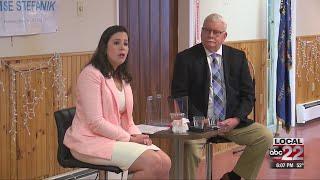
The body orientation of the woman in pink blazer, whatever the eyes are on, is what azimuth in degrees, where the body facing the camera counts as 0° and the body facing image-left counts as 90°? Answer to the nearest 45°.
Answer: approximately 315°

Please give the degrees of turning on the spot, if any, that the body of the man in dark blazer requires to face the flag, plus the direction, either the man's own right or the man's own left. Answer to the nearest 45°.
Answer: approximately 180°

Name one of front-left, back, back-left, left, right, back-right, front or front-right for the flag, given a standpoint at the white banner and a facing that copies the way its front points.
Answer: back-left

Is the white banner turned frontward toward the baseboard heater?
no

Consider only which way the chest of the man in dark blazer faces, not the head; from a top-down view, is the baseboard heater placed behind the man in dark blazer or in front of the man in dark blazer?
behind

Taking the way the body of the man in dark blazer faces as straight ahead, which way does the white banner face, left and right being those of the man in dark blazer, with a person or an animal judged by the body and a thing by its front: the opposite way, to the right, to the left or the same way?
the same way

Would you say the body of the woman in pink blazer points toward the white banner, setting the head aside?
no

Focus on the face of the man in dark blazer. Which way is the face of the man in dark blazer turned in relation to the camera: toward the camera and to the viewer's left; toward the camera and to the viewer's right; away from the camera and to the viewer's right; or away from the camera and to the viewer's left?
toward the camera and to the viewer's left

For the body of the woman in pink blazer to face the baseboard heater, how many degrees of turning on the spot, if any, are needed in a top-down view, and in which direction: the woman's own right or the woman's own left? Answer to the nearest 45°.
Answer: approximately 90° to the woman's own left

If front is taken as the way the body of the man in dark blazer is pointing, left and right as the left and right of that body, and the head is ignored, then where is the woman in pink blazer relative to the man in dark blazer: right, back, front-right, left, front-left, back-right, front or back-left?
front-right

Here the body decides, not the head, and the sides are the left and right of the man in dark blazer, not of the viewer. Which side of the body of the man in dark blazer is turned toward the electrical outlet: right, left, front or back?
right

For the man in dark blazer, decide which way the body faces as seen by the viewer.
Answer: toward the camera

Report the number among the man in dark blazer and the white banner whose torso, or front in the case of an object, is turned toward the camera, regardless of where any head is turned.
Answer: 2

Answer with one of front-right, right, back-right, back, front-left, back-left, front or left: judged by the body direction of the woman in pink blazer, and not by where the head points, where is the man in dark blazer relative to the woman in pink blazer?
left

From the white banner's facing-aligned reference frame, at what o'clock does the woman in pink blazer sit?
The woman in pink blazer is roughly at 11 o'clock from the white banner.
